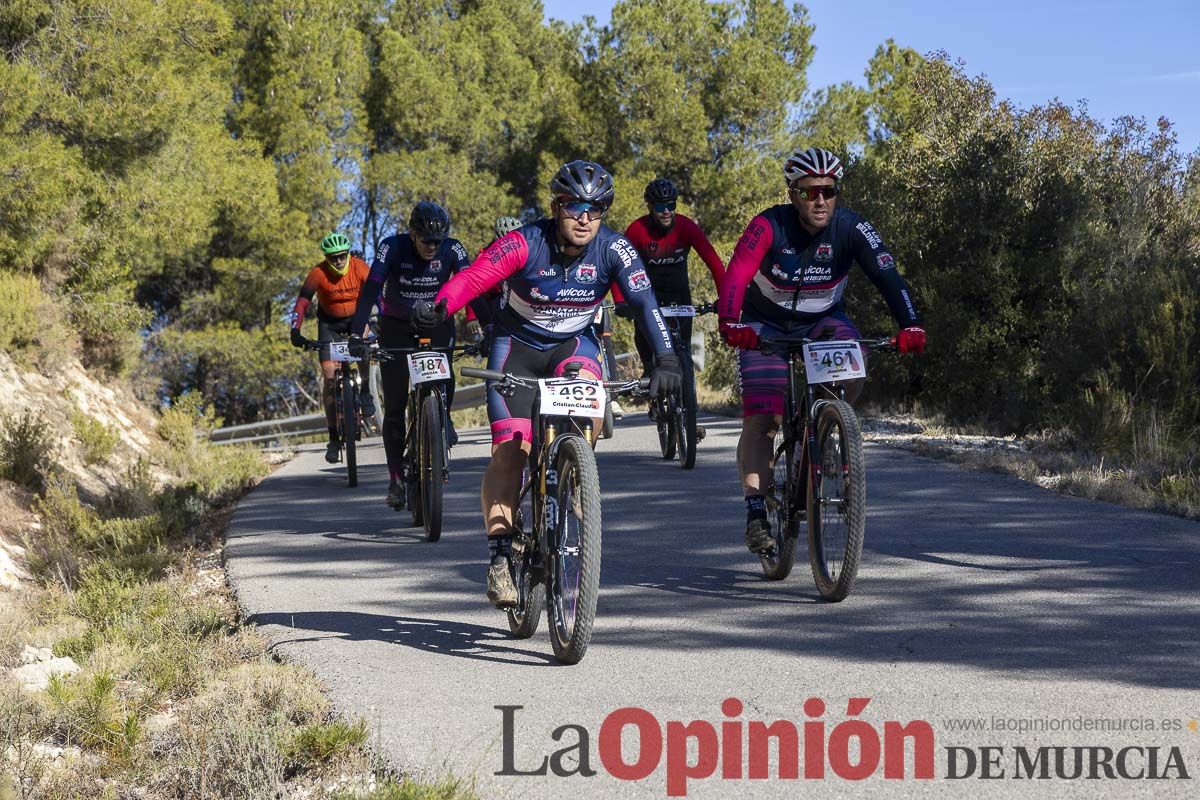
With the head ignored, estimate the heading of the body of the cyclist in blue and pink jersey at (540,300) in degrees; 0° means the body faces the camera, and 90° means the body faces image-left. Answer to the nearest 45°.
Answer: approximately 0°

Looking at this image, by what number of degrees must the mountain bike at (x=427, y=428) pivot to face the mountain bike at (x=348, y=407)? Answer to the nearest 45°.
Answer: approximately 180°

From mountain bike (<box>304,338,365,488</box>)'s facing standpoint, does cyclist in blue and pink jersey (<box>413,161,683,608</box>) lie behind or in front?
in front

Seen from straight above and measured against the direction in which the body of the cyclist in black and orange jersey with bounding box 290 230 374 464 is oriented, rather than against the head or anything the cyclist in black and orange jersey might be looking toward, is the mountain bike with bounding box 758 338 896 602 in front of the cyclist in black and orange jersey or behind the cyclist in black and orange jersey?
in front

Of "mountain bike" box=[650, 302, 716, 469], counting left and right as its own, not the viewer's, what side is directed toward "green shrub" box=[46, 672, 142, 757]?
front

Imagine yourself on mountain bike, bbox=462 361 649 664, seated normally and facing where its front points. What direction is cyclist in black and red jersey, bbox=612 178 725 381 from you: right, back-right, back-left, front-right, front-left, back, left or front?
back

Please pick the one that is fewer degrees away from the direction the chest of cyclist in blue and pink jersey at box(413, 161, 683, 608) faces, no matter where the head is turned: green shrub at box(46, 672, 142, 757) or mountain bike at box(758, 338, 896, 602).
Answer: the green shrub
